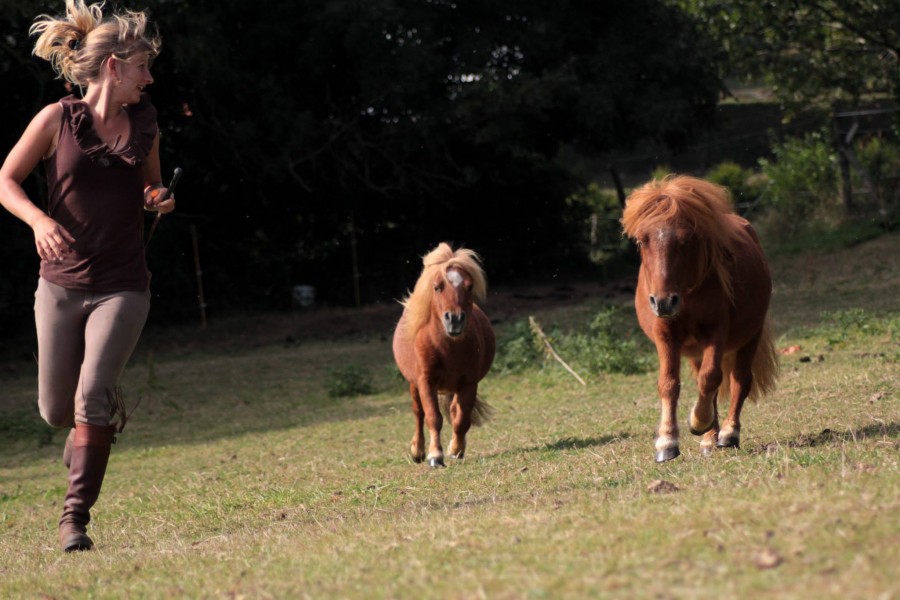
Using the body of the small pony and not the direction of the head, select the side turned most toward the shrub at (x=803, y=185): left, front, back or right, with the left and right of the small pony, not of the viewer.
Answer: back

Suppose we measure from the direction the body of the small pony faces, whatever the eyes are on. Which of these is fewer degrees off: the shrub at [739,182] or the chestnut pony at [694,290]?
the chestnut pony

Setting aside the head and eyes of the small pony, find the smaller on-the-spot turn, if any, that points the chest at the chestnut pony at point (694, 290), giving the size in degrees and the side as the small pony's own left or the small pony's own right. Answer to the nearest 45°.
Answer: approximately 45° to the small pony's own left

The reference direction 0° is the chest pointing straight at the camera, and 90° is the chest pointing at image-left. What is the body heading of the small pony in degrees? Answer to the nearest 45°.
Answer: approximately 0°

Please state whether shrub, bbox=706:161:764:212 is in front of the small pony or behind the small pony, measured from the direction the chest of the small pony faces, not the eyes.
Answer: behind

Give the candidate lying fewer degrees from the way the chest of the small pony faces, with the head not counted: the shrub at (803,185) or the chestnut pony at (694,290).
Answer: the chestnut pony
